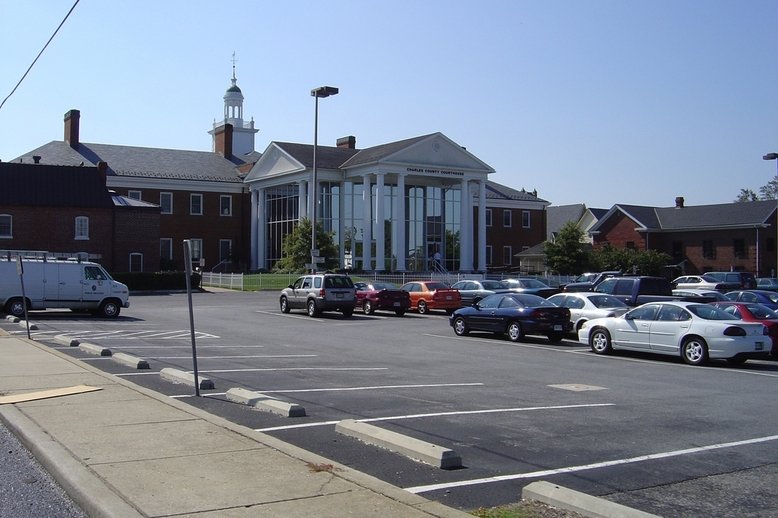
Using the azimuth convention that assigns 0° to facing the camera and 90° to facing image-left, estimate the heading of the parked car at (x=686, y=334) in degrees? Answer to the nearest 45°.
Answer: approximately 135°

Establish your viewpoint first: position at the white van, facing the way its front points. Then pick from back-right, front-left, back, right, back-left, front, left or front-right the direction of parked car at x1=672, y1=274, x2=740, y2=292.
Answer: front

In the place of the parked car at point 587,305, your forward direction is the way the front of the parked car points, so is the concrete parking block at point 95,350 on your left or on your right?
on your left

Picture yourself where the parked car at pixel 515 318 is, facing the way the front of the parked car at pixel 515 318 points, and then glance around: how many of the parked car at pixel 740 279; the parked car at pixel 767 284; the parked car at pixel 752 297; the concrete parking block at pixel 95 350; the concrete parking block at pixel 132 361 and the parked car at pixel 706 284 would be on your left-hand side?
2

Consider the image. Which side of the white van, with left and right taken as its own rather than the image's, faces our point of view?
right

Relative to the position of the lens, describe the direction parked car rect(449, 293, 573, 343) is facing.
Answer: facing away from the viewer and to the left of the viewer

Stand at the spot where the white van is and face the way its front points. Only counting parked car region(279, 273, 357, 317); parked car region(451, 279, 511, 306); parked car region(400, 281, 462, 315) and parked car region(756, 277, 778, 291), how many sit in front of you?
4

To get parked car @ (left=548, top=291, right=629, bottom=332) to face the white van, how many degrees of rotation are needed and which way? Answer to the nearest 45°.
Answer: approximately 45° to its left

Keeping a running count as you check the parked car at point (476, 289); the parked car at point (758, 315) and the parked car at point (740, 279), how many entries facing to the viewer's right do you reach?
0

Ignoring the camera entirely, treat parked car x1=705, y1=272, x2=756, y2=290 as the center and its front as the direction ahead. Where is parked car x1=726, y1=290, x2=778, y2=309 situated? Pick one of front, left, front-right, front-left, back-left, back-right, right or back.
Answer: back-left

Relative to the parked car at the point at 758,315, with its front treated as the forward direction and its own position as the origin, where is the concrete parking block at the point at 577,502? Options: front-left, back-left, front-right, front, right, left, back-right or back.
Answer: back-left
